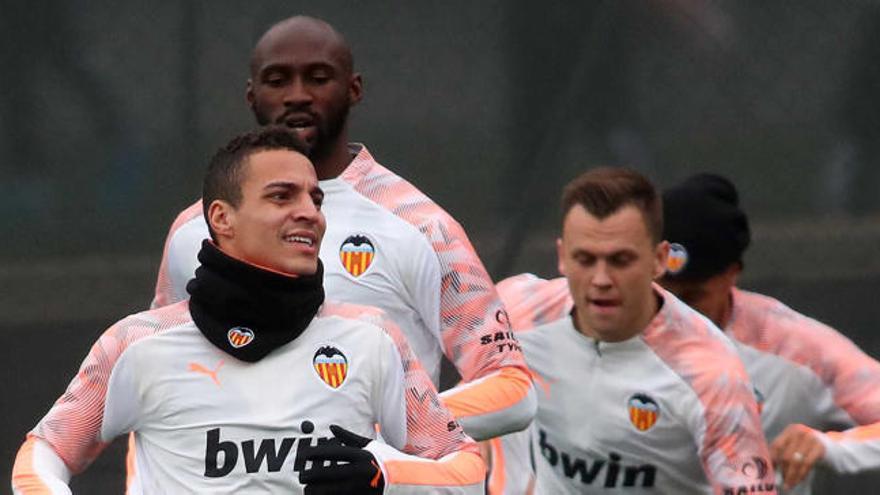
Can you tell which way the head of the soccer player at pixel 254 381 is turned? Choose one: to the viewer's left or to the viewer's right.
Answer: to the viewer's right

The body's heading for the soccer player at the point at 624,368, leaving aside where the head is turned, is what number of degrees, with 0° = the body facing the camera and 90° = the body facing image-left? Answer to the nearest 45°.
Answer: approximately 45°

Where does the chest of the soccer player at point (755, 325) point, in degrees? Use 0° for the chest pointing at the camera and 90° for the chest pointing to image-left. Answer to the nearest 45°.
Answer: approximately 45°

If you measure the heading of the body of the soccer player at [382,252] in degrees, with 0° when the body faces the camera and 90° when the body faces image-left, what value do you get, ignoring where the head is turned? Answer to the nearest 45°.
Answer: approximately 0°

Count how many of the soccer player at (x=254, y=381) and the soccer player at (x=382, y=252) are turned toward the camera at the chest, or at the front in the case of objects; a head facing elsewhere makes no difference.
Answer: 2

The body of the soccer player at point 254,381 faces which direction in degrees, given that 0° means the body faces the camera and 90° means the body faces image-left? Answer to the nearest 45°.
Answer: approximately 0°
